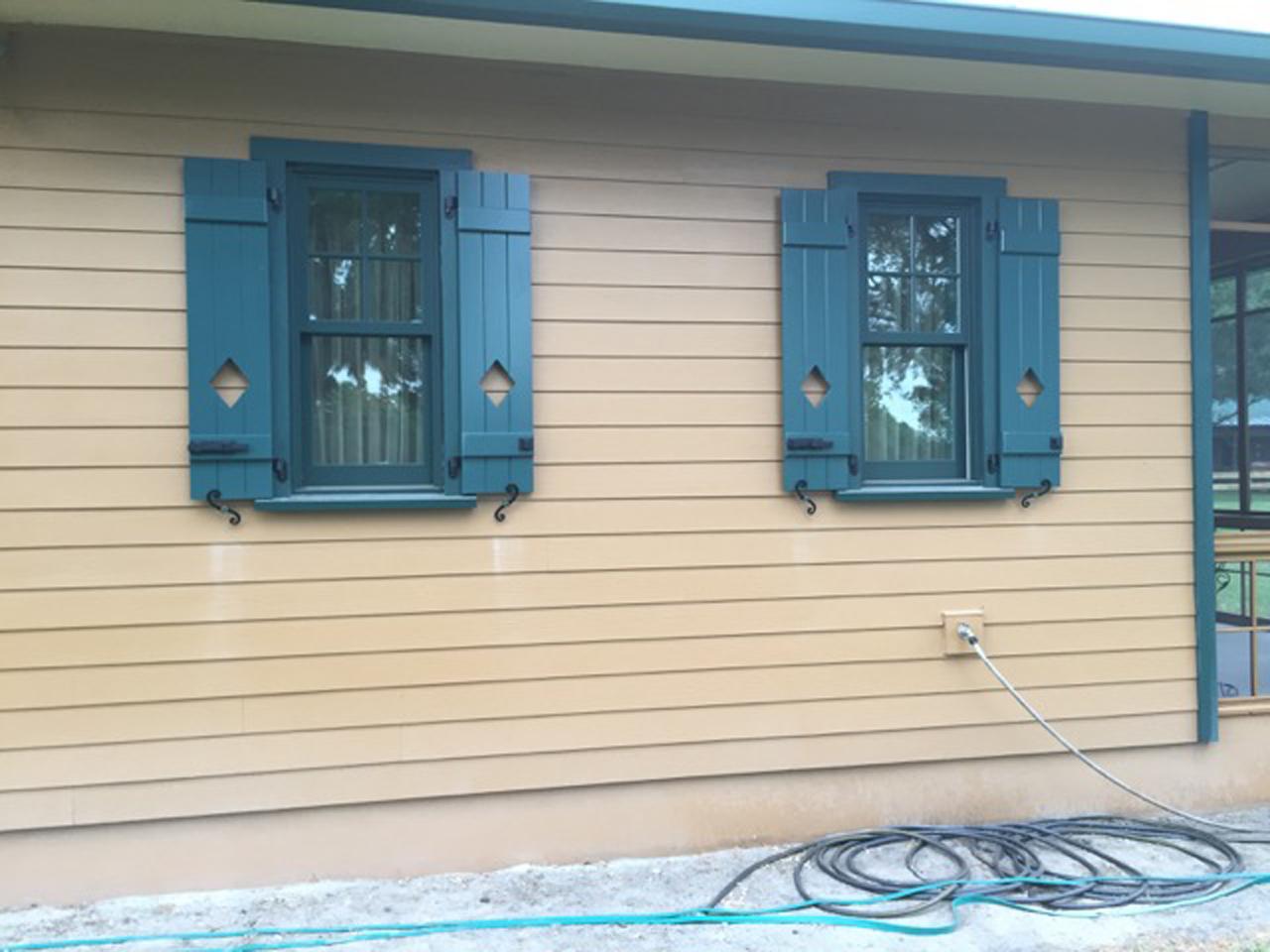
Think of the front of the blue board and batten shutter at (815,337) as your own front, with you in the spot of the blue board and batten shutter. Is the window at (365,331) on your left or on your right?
on your right

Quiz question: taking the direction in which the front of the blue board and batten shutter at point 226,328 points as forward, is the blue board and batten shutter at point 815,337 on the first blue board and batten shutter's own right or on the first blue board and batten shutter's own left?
on the first blue board and batten shutter's own left

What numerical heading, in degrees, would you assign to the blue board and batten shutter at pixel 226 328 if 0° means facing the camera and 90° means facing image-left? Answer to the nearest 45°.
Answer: approximately 0°

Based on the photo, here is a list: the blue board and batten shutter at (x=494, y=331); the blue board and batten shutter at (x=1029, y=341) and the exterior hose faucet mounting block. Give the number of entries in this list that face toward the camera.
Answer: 3

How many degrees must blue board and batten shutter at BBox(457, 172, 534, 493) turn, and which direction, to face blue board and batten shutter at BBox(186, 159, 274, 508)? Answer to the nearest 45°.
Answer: approximately 90° to its right

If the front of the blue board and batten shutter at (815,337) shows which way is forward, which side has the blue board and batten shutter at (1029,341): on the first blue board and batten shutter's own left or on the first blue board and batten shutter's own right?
on the first blue board and batten shutter's own left

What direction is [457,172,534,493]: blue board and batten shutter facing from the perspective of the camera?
toward the camera

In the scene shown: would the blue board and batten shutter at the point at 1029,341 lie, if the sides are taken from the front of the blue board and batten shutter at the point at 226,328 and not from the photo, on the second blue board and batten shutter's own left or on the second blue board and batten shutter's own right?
on the second blue board and batten shutter's own left

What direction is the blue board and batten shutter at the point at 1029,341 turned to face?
toward the camera

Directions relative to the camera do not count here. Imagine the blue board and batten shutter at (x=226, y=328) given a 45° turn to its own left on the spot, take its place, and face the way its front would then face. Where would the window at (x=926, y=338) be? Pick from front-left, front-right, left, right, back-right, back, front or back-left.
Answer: front-left
